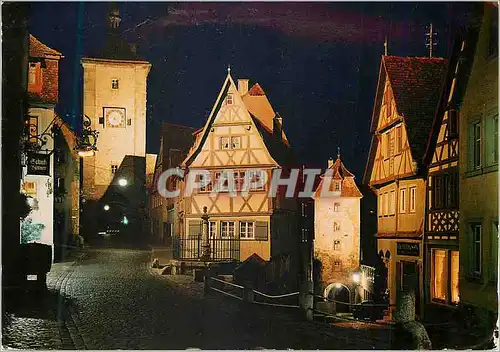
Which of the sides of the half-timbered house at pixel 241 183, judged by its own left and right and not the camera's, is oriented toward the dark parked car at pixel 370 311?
left

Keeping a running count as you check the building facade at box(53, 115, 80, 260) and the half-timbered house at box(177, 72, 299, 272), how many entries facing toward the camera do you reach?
1

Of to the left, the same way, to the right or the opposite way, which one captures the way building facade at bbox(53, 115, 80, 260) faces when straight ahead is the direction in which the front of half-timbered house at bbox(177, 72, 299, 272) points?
to the left

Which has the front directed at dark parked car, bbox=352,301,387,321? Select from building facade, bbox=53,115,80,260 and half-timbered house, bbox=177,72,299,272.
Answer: the building facade

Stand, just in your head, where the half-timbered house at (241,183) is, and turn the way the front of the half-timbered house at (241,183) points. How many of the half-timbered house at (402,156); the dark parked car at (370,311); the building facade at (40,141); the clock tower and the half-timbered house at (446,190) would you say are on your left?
3

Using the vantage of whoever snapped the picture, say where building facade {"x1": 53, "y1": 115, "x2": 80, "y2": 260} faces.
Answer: facing to the right of the viewer

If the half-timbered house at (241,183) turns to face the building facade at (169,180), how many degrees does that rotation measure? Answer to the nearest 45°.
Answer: approximately 90° to its right

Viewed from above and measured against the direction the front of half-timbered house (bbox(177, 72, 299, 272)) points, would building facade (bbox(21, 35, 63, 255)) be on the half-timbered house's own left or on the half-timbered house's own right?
on the half-timbered house's own right

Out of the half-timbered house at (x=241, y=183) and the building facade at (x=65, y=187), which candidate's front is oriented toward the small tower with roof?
the building facade

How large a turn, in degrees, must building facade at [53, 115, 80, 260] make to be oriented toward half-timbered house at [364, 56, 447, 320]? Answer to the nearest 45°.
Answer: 0° — it already faces it
